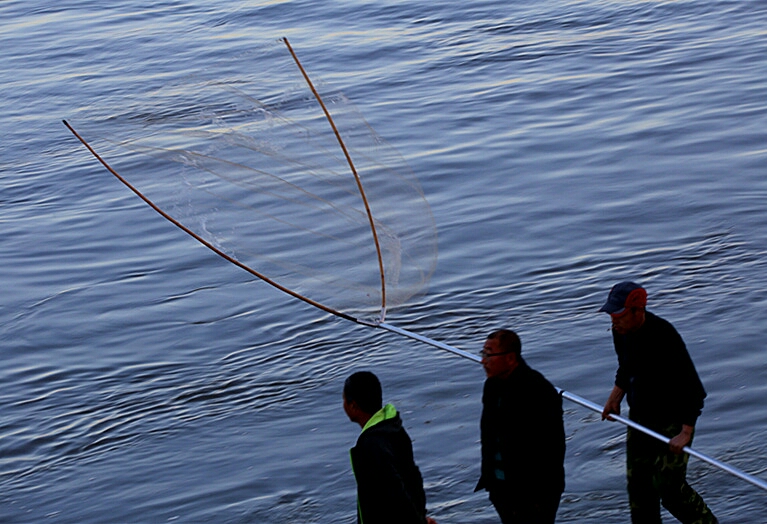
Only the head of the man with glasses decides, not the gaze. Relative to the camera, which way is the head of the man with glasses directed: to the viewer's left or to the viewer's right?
to the viewer's left

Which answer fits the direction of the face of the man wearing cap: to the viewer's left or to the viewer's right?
to the viewer's left

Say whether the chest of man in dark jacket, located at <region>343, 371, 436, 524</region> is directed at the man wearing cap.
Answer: no

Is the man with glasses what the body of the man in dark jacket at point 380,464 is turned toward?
no
